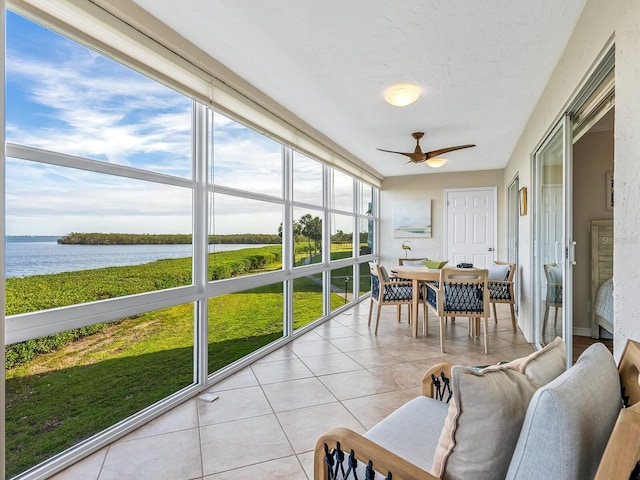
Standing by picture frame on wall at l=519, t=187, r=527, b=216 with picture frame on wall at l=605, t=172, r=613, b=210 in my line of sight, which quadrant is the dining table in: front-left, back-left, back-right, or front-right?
back-right

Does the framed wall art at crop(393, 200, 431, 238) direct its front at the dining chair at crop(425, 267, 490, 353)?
yes

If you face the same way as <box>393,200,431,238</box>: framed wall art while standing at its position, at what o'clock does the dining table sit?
The dining table is roughly at 12 o'clock from the framed wall art.

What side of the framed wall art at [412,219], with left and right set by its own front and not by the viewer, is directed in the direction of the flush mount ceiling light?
front

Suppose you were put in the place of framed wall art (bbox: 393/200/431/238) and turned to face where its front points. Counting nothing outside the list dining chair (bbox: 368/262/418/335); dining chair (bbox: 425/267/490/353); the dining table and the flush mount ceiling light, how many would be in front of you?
4

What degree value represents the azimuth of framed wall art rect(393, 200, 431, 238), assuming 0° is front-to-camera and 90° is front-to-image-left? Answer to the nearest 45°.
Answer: approximately 0°

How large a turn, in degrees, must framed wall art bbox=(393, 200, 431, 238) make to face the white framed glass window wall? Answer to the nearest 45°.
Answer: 0° — it already faces it

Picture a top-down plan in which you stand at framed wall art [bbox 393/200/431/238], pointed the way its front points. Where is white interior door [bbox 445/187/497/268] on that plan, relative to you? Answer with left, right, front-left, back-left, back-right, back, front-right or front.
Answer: left

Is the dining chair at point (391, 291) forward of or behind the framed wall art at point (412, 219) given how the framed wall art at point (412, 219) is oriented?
forward

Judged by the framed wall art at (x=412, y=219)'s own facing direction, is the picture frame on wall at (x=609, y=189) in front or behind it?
in front

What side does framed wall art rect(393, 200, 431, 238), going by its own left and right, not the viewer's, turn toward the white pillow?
front
